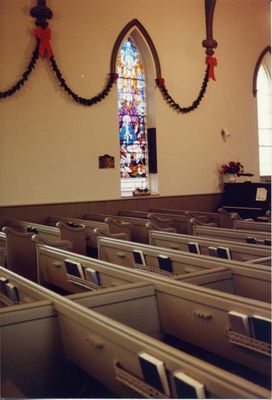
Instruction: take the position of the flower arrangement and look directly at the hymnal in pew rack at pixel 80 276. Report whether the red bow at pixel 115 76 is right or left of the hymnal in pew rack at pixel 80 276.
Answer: right

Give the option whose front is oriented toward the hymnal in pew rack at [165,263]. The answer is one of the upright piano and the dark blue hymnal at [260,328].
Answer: the upright piano

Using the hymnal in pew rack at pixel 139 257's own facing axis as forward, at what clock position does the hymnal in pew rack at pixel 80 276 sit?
the hymnal in pew rack at pixel 80 276 is roughly at 12 o'clock from the hymnal in pew rack at pixel 139 257.

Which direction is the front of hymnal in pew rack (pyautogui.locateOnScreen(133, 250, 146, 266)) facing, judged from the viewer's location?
facing the viewer and to the left of the viewer

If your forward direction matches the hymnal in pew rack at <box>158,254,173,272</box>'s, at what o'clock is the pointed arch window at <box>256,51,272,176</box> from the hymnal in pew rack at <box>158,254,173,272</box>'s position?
The pointed arch window is roughly at 5 o'clock from the hymnal in pew rack.

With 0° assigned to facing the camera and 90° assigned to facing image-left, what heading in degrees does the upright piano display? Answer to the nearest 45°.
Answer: approximately 0°

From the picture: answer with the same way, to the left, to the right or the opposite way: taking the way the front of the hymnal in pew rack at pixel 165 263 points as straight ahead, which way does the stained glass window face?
to the left

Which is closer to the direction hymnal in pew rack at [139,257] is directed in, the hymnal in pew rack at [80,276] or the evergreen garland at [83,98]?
the hymnal in pew rack

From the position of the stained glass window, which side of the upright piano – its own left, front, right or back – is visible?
right

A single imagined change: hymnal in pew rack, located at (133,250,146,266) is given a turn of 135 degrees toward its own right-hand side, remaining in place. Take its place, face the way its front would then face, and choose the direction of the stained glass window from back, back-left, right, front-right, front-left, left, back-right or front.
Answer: front

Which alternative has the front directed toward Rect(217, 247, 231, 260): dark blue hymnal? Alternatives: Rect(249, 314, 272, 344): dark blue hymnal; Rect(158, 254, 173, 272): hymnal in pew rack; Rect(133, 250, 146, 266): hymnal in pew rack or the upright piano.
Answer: the upright piano

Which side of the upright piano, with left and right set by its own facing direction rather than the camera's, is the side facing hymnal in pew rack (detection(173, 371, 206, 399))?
front

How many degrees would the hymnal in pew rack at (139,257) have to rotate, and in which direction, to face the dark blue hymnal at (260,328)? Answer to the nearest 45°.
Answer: approximately 45° to its left
